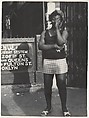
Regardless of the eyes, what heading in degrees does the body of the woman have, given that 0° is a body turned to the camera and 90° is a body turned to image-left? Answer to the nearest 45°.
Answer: approximately 0°

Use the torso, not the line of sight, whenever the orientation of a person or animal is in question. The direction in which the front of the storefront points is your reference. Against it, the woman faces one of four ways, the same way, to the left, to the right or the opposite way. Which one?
the same way

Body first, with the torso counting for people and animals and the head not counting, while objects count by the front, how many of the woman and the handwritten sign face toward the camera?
2

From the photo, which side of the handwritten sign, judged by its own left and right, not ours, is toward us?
front

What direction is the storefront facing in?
toward the camera

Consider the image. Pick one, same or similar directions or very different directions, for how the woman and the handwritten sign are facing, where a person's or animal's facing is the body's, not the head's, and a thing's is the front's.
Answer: same or similar directions
